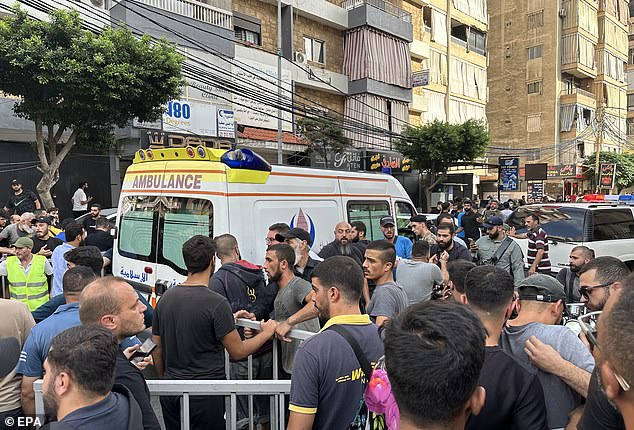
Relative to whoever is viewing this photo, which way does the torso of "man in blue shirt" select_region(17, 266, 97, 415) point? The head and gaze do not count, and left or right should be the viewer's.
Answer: facing away from the viewer

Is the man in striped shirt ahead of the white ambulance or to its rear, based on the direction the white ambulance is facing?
ahead

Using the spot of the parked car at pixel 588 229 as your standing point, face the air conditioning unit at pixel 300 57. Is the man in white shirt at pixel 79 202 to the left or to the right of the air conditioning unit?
left

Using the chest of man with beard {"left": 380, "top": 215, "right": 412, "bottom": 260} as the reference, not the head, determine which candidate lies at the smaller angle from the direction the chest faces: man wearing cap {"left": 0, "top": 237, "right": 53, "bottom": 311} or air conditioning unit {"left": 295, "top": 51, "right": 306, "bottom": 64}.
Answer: the man wearing cap

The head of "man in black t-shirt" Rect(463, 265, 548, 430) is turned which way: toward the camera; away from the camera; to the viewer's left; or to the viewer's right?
away from the camera

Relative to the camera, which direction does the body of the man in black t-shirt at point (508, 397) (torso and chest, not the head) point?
away from the camera

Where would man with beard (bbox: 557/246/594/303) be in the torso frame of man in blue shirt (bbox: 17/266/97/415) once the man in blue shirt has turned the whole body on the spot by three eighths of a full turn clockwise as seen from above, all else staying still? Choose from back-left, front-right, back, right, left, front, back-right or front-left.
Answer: front-left
